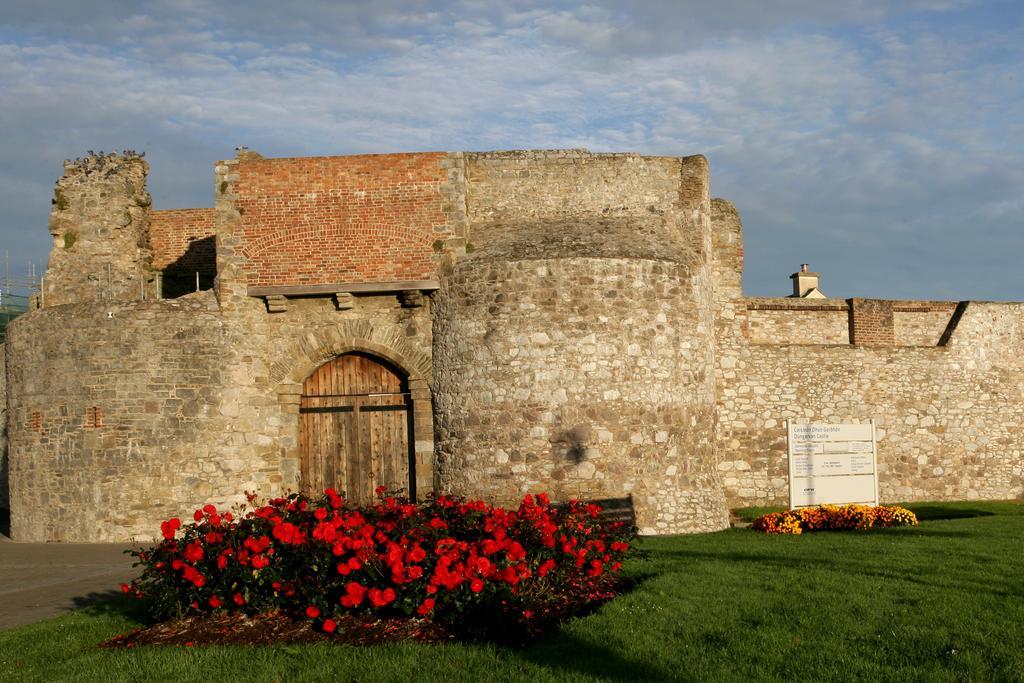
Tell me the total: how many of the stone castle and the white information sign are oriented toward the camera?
2

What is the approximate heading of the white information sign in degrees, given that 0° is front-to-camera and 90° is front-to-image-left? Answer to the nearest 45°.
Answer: approximately 0°

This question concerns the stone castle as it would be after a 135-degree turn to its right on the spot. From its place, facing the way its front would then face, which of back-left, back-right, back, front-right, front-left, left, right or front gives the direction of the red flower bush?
back-left

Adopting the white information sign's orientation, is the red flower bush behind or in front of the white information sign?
in front

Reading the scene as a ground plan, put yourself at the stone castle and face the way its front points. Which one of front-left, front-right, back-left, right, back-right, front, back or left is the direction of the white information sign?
left

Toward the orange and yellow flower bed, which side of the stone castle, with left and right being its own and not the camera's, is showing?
left
